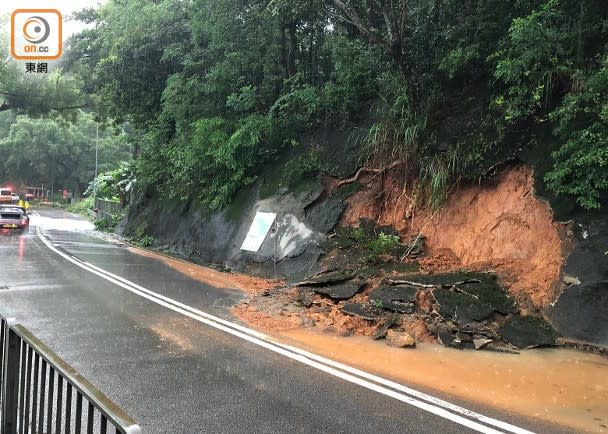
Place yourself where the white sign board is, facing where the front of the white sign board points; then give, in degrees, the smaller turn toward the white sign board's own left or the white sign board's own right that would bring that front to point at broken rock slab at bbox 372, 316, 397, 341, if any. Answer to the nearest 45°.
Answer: approximately 45° to the white sign board's own left

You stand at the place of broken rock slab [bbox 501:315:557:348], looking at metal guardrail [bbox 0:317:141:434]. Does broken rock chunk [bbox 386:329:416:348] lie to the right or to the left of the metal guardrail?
right

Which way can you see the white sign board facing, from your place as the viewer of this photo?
facing the viewer and to the left of the viewer

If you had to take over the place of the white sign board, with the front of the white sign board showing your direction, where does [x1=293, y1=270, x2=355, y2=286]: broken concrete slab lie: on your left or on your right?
on your left

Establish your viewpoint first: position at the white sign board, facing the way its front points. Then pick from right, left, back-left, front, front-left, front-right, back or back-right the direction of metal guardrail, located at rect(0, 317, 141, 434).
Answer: front-left

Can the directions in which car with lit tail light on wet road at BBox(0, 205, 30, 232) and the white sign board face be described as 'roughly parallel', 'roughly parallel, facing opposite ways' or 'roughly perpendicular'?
roughly perpendicular
